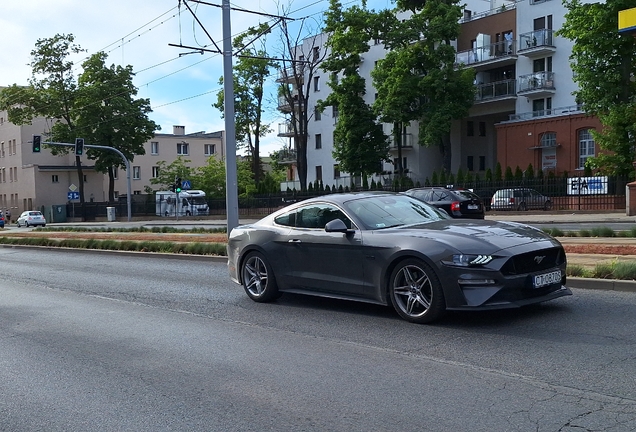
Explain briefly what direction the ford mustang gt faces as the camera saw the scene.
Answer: facing the viewer and to the right of the viewer

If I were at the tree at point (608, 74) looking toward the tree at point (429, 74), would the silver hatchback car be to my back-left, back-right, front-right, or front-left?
front-left

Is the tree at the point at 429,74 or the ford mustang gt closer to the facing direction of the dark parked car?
the tree

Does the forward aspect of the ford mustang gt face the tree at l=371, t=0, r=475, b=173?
no

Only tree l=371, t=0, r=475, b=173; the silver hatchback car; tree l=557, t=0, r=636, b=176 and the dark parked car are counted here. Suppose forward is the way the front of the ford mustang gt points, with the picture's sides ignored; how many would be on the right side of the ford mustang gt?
0

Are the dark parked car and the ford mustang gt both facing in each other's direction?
no

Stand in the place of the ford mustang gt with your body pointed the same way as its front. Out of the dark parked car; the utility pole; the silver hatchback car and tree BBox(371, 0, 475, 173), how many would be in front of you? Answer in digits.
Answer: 0

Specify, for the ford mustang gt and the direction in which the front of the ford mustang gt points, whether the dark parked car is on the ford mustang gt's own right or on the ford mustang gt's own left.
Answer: on the ford mustang gt's own left

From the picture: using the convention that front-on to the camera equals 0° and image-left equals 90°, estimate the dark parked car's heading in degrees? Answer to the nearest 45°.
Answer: approximately 135°

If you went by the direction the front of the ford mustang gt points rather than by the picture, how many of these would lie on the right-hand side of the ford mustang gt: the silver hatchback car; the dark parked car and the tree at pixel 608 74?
0

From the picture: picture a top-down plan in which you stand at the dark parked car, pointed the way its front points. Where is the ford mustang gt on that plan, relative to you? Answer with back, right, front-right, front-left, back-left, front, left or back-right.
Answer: back-left

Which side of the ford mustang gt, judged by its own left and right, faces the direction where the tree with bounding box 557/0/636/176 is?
left

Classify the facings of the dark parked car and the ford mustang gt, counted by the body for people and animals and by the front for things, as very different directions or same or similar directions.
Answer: very different directions

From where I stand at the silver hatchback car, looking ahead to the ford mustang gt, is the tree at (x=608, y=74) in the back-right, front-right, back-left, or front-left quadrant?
back-left
